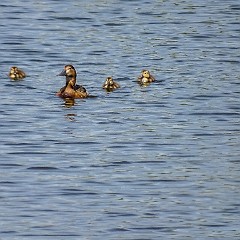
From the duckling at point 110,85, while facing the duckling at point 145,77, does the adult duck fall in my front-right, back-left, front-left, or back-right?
back-left

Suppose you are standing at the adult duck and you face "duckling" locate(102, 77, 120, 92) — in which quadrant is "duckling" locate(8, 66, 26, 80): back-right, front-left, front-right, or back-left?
back-left

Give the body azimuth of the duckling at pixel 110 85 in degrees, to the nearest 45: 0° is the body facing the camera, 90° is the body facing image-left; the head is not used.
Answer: approximately 45°

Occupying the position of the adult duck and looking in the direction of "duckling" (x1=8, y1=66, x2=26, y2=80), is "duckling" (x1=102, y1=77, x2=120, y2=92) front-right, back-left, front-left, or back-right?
back-right

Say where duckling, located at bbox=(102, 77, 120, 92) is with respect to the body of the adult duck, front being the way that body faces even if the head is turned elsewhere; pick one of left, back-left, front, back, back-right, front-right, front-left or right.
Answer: back-left

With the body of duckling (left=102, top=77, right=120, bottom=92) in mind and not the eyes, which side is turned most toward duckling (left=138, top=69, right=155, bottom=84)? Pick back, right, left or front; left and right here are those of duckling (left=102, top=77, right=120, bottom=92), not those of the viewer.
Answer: back

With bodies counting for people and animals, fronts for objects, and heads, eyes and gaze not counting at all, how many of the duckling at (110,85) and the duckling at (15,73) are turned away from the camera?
0
